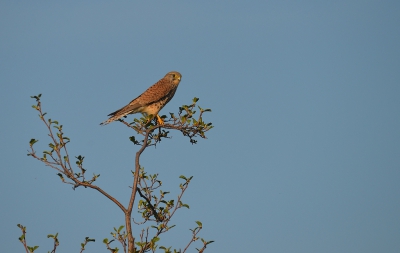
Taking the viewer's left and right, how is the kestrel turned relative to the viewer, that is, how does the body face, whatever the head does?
facing to the right of the viewer
